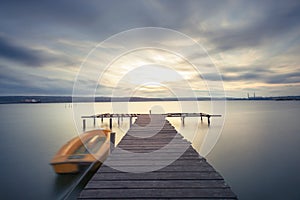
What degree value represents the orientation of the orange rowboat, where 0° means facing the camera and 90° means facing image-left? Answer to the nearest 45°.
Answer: approximately 225°

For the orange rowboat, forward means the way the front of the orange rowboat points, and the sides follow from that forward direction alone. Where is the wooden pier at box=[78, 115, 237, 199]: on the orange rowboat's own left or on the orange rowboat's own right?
on the orange rowboat's own right
